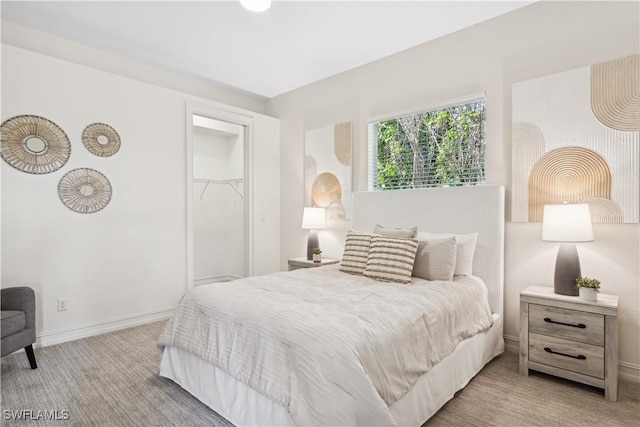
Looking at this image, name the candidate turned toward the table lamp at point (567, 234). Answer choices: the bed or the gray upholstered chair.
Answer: the gray upholstered chair

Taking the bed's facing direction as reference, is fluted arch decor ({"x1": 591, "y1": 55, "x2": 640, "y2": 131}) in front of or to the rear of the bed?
to the rear

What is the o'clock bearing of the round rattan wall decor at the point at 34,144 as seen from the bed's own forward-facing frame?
The round rattan wall decor is roughly at 2 o'clock from the bed.

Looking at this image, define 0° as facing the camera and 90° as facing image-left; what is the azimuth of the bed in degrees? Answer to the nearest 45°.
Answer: approximately 45°
